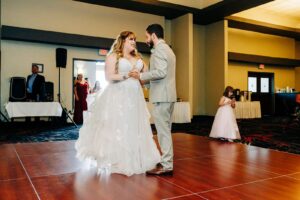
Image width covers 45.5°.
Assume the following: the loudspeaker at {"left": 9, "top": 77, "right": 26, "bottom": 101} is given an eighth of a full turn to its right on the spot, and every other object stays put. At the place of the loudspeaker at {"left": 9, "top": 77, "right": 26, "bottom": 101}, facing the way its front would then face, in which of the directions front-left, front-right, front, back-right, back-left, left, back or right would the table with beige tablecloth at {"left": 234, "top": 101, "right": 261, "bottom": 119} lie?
back-left

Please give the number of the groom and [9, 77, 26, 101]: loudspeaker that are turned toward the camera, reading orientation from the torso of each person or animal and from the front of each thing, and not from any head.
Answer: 1

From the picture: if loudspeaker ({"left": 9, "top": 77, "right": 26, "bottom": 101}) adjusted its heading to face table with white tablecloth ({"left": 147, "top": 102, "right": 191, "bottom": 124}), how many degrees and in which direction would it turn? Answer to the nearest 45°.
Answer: approximately 90° to its left

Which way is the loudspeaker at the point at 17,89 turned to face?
toward the camera

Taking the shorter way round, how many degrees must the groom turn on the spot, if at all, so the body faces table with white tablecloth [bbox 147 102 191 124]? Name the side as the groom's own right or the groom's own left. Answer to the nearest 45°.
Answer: approximately 90° to the groom's own right

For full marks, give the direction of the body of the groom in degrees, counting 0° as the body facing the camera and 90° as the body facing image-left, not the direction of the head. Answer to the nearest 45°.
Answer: approximately 90°

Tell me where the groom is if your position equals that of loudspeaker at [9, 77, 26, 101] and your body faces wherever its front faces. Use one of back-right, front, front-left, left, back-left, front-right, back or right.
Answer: front

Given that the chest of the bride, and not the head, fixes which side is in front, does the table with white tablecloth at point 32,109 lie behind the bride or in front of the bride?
behind

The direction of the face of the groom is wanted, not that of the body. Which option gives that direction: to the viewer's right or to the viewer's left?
to the viewer's left

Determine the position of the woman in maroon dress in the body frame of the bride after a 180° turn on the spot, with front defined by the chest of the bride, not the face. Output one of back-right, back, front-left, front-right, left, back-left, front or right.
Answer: front-right

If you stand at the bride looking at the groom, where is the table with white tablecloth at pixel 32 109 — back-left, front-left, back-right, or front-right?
back-left
